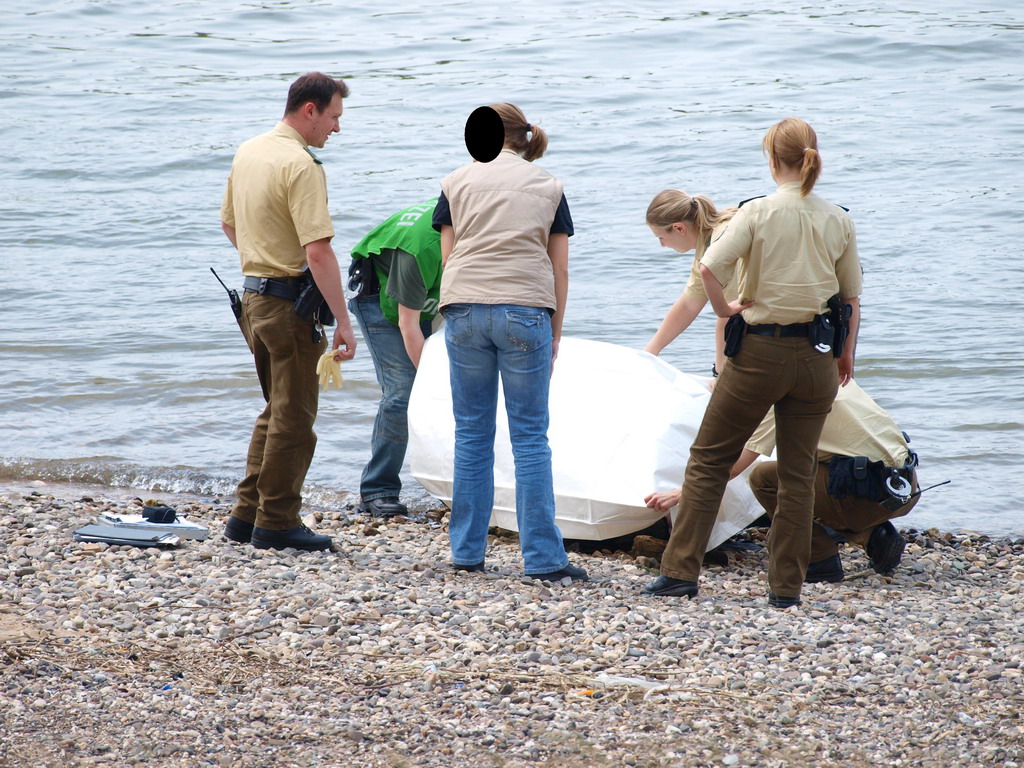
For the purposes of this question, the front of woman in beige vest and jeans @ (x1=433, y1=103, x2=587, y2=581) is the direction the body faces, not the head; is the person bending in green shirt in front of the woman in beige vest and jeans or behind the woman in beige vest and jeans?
in front

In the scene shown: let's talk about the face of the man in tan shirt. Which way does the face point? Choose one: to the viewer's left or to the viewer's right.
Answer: to the viewer's right

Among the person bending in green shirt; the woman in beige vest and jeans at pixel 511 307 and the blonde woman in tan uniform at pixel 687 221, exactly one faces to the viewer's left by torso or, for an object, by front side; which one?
the blonde woman in tan uniform

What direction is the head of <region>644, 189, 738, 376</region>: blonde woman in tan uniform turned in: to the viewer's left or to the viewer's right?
to the viewer's left

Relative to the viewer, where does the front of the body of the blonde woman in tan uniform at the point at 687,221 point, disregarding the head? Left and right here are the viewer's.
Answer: facing to the left of the viewer

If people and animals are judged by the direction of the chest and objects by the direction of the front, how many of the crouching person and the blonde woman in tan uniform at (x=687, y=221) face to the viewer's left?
2

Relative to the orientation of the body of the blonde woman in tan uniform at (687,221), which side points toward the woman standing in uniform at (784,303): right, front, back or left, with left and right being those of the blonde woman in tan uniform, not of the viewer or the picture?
left

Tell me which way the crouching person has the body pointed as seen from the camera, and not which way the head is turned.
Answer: to the viewer's left

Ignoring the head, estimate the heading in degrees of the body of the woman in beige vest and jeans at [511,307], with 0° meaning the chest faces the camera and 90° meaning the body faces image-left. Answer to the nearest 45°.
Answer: approximately 180°

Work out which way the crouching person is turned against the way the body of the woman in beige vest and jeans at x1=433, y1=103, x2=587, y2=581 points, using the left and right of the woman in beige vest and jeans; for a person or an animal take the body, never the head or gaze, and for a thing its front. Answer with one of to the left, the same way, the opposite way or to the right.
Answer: to the left

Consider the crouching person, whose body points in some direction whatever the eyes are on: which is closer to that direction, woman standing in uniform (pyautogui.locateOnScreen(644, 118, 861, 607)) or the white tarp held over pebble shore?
the white tarp held over pebble shore
